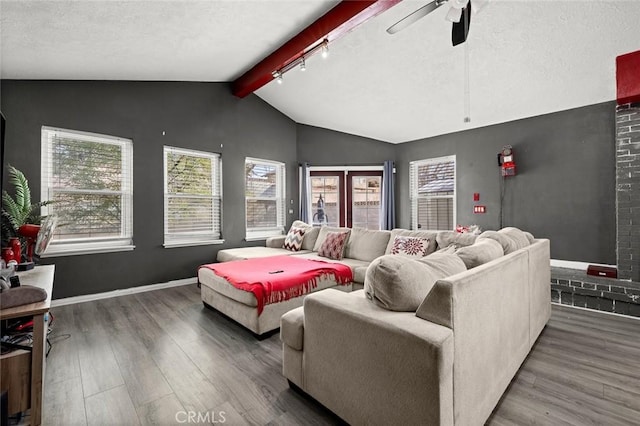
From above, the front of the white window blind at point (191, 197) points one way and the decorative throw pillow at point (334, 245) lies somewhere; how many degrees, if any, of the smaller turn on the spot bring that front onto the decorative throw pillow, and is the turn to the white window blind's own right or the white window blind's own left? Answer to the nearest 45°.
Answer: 0° — it already faces it

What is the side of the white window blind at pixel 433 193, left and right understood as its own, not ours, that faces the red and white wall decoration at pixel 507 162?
left

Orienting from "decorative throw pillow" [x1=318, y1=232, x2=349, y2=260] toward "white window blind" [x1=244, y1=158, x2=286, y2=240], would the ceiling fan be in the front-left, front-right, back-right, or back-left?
back-left

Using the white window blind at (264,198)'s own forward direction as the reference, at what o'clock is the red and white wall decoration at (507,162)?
The red and white wall decoration is roughly at 11 o'clock from the white window blind.

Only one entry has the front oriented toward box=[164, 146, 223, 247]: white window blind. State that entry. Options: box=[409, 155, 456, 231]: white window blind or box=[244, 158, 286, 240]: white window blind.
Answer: box=[409, 155, 456, 231]: white window blind

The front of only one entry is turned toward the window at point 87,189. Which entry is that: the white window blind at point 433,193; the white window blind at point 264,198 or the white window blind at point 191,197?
the white window blind at point 433,193

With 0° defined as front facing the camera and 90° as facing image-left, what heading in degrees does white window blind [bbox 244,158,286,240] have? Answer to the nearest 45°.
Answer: approximately 315°

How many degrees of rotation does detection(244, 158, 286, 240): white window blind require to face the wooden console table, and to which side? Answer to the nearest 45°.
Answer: approximately 45° to its right

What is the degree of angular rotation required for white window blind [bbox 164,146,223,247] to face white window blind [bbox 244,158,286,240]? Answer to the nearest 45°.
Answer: approximately 45° to its left
